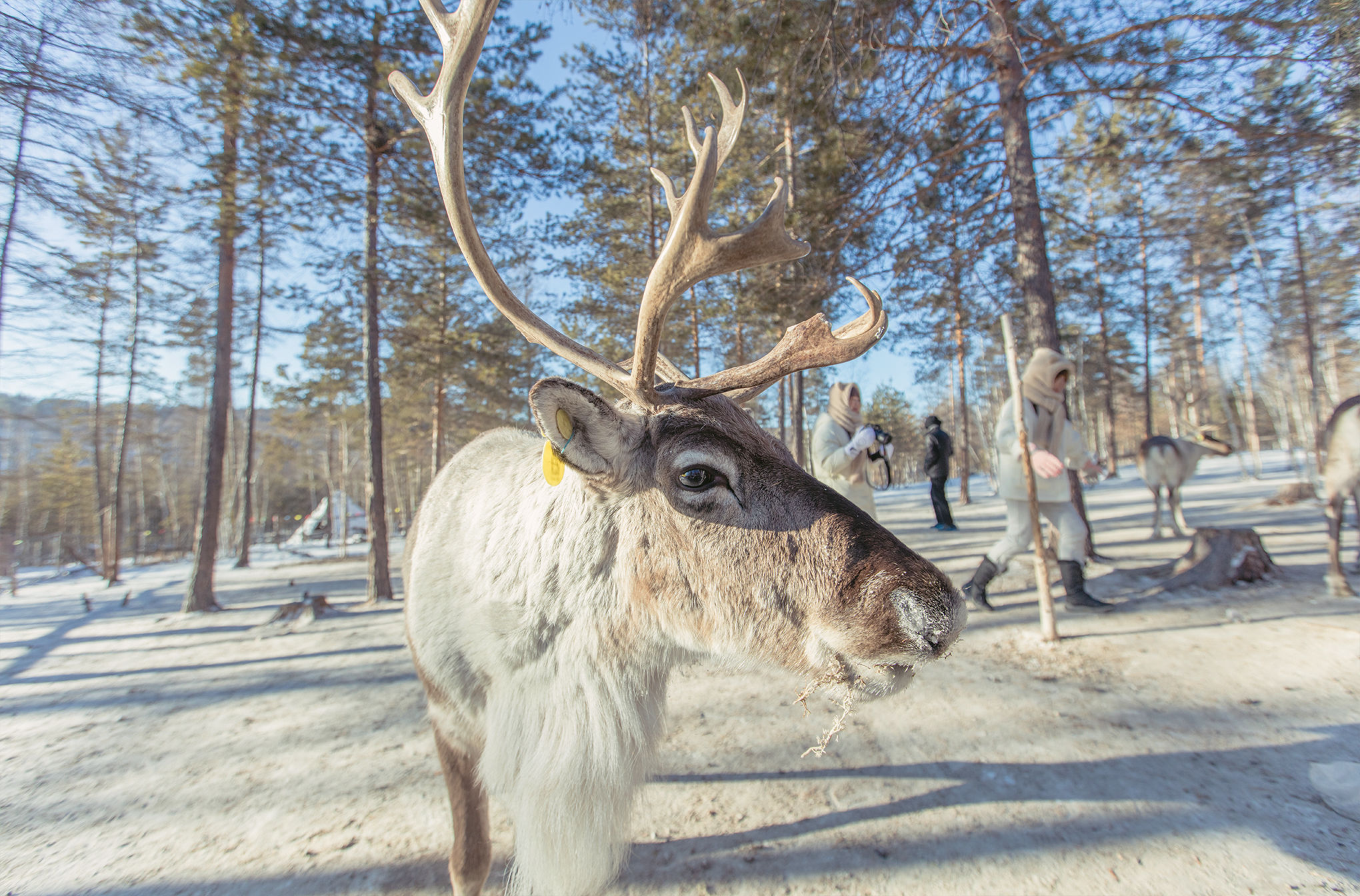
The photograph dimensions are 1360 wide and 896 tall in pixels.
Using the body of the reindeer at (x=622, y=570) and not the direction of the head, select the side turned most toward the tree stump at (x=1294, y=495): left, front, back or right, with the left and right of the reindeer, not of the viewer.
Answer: left

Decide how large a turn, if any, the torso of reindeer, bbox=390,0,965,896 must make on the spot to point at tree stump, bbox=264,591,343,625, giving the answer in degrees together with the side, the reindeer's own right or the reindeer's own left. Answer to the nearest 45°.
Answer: approximately 180°

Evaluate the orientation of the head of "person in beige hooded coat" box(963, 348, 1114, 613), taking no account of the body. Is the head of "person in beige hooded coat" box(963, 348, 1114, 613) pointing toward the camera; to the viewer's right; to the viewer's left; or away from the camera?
to the viewer's right

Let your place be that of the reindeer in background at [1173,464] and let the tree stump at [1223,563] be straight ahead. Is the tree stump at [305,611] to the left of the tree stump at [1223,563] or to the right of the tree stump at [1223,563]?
right

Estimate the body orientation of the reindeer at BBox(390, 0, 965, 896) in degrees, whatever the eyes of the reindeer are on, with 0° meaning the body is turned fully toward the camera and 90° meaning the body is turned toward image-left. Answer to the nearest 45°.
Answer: approximately 315°

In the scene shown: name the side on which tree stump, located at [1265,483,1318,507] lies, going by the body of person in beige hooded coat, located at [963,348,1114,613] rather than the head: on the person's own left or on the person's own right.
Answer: on the person's own left
